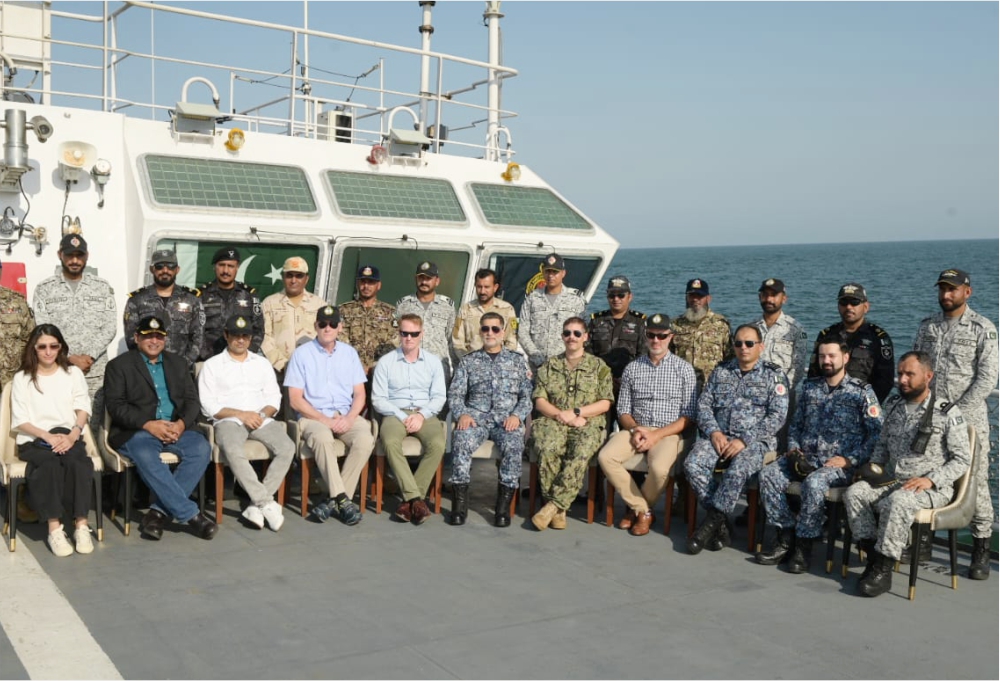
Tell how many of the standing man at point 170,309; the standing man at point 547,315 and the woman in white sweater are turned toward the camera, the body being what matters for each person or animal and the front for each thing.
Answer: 3

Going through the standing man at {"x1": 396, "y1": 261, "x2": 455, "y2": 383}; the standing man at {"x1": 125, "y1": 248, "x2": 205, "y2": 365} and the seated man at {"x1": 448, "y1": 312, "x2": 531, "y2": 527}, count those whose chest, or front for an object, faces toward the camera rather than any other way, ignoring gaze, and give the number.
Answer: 3

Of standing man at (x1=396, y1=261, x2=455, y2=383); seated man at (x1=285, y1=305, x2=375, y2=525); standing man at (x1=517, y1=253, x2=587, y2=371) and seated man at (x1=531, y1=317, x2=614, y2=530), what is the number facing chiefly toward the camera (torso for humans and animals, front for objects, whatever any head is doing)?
4

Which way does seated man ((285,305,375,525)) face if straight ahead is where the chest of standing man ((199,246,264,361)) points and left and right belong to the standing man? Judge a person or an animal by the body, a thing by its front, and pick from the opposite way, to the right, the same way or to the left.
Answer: the same way

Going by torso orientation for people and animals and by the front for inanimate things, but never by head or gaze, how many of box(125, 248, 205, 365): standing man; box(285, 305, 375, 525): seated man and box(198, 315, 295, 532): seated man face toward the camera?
3

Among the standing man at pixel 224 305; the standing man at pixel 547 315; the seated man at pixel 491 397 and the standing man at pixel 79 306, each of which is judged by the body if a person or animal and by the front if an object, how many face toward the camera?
4

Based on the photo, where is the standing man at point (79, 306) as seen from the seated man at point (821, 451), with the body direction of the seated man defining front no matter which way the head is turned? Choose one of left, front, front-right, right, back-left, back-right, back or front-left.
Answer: front-right

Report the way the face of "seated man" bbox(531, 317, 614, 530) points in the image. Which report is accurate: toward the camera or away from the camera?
toward the camera

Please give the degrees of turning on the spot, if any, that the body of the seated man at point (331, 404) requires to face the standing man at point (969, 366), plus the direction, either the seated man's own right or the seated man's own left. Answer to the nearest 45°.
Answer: approximately 45° to the seated man's own left

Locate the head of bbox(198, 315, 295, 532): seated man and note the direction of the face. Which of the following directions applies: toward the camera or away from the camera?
toward the camera

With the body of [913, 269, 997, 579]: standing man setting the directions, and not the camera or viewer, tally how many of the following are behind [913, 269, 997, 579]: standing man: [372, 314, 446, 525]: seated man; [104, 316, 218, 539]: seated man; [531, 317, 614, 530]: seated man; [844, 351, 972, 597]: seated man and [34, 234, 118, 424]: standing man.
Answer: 0

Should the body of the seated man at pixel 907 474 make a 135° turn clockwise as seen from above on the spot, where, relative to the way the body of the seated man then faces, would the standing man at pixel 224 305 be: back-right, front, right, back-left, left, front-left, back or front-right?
left

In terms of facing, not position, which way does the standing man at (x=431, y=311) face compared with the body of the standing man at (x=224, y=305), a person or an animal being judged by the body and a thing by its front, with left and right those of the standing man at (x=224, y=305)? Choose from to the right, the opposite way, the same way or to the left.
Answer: the same way

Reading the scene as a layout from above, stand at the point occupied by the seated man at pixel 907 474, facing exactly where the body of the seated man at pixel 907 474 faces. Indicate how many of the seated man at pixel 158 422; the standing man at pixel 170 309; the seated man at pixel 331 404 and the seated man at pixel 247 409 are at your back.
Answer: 0

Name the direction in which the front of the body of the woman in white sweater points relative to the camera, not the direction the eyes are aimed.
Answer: toward the camera

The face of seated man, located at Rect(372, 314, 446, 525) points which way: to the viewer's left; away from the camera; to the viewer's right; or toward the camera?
toward the camera

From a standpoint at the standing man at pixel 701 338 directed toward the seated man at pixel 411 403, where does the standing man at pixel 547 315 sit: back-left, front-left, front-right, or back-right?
front-right

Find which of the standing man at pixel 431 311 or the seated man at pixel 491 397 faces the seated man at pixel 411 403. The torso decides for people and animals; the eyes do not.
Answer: the standing man

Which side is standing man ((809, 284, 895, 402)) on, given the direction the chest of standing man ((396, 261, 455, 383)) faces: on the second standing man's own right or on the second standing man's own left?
on the second standing man's own left

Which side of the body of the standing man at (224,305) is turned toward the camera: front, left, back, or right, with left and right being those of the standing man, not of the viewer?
front

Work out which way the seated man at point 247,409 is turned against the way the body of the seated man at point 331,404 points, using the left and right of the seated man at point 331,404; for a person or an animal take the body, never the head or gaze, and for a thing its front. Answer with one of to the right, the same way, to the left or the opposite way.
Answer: the same way
